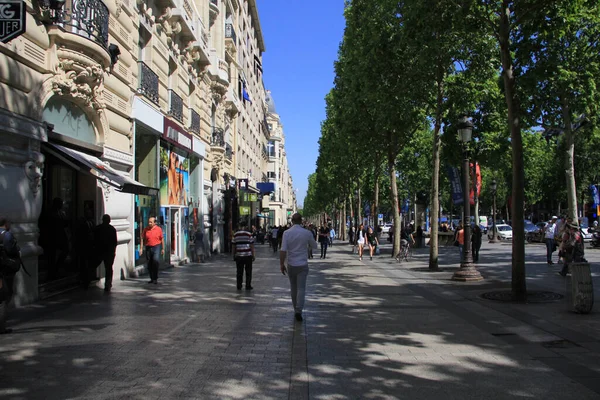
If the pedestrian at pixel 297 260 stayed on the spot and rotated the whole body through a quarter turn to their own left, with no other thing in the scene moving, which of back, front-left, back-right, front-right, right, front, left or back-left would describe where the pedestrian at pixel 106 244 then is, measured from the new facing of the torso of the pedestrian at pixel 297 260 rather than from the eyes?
front-right

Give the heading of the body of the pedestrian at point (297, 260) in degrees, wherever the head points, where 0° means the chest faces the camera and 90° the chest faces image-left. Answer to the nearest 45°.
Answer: approximately 180°

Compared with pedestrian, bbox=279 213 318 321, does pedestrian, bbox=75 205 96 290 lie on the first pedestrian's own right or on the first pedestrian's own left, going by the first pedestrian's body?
on the first pedestrian's own left

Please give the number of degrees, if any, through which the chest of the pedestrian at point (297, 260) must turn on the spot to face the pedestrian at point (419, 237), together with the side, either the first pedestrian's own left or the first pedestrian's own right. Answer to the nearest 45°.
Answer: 0° — they already face them

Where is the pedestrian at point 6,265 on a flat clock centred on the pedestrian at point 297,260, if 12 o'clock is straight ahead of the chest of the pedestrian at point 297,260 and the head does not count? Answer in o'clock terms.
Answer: the pedestrian at point 6,265 is roughly at 8 o'clock from the pedestrian at point 297,260.

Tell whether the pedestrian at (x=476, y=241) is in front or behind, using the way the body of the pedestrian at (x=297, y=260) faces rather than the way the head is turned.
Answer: in front
